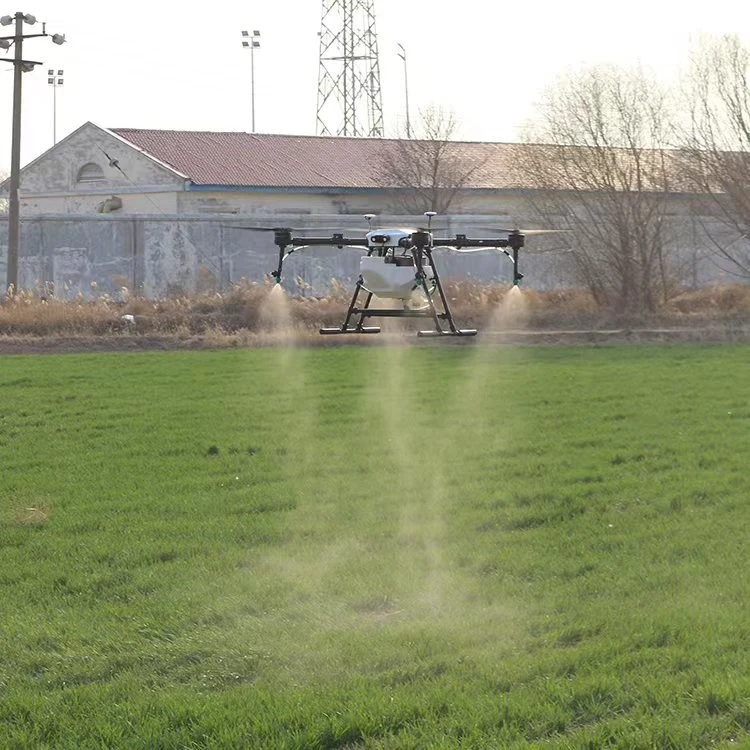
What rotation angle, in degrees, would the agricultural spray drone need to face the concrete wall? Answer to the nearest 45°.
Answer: approximately 135° to its right

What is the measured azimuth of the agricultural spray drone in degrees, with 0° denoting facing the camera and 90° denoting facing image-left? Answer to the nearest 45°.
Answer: approximately 45°

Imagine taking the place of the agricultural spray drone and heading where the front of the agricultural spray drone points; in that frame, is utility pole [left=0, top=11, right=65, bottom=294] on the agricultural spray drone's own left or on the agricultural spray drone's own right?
on the agricultural spray drone's own right
